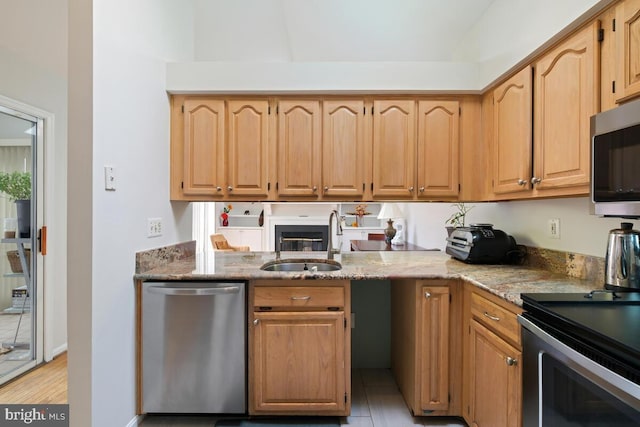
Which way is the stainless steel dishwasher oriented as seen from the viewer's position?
toward the camera

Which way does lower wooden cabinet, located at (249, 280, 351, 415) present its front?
toward the camera

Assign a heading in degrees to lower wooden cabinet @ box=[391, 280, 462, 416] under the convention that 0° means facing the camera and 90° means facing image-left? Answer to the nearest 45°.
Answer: approximately 0°

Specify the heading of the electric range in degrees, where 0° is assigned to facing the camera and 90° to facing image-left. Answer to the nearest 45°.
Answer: approximately 45°

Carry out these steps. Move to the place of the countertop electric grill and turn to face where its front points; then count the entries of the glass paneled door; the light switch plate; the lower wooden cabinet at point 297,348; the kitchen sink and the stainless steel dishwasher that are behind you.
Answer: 0

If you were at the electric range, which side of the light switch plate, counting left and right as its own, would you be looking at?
front

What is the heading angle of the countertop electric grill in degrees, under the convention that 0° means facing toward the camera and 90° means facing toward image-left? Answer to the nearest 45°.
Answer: approximately 45°

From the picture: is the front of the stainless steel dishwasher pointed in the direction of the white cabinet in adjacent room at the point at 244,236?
no

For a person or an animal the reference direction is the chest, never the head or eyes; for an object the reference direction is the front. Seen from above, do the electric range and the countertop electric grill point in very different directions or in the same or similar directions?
same or similar directions

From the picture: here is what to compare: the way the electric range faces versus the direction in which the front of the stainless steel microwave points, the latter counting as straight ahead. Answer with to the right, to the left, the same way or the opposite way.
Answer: the same way

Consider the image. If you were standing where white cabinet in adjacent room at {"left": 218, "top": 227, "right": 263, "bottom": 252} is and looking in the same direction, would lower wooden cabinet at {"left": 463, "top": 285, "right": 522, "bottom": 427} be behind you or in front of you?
in front

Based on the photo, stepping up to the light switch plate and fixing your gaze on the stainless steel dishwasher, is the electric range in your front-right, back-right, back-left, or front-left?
front-right

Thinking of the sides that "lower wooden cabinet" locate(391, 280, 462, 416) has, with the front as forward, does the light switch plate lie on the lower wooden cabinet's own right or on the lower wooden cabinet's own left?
on the lower wooden cabinet's own right

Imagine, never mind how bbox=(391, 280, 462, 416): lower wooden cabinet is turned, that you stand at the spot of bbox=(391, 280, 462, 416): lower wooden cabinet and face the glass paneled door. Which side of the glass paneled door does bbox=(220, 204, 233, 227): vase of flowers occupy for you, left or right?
right

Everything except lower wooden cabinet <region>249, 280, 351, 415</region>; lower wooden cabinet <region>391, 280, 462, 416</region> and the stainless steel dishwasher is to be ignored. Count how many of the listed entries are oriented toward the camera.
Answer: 3

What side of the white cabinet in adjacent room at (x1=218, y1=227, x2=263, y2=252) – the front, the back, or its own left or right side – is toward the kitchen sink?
front

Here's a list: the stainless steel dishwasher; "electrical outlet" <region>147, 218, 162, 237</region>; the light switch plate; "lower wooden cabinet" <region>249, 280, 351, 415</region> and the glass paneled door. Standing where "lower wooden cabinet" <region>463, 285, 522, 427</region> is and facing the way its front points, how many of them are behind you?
0

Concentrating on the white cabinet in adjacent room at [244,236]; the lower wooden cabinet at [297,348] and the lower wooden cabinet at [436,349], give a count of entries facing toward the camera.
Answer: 3

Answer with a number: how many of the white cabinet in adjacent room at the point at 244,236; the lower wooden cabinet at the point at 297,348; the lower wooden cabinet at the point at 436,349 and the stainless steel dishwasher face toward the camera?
4

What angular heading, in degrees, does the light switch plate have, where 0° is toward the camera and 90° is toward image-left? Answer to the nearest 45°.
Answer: approximately 315°
